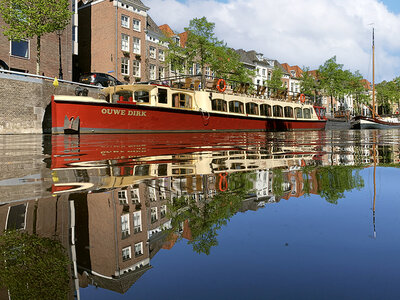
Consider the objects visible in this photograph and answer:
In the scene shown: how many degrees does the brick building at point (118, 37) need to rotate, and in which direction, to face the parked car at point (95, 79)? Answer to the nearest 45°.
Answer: approximately 45° to its right

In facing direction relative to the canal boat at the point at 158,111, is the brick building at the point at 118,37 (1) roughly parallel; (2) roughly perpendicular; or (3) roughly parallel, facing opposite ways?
roughly perpendicular

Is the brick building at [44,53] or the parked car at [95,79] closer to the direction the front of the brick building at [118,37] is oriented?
the parked car

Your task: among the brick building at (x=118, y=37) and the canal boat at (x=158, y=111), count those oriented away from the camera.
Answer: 0

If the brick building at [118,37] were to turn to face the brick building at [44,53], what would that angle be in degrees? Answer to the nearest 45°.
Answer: approximately 90° to its right

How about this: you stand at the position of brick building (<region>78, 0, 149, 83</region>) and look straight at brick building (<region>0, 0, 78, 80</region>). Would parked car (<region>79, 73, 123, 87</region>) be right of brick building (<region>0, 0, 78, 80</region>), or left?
left
